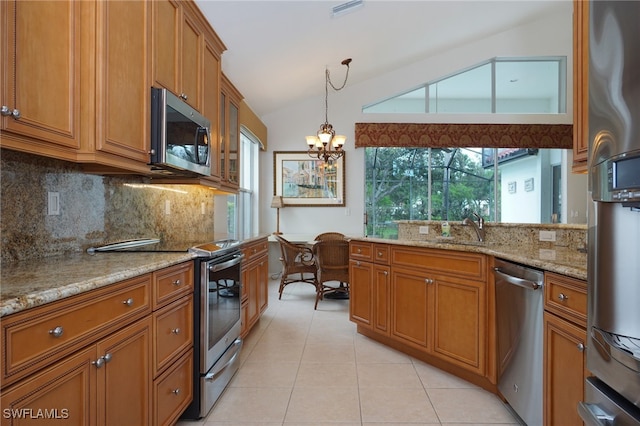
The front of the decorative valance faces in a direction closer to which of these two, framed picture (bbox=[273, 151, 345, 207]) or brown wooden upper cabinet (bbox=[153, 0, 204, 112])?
the brown wooden upper cabinet

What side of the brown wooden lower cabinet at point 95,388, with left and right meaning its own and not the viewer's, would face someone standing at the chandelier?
left

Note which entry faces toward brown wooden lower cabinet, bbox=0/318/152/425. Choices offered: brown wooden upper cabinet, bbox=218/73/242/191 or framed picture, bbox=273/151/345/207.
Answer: the framed picture

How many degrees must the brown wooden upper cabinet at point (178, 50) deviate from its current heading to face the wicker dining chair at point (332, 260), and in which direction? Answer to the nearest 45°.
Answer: approximately 90° to its left

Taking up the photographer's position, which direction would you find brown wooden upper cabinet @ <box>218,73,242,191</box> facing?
facing to the right of the viewer

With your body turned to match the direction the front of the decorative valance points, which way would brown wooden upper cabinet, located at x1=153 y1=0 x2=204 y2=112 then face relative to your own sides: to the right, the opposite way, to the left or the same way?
to the left

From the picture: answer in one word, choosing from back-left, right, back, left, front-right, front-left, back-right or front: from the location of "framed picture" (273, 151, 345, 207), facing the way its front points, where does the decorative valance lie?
left

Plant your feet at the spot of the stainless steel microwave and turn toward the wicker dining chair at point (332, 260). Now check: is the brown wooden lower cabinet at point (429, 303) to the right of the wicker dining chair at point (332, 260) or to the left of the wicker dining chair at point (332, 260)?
right

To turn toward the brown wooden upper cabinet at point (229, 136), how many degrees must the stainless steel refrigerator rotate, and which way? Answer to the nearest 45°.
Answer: approximately 45° to its right

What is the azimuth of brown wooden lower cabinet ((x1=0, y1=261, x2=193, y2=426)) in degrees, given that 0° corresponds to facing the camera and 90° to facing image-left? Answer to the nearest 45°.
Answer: approximately 315°

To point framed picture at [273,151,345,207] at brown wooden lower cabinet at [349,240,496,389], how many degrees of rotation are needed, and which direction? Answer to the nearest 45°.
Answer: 0° — it already faces it

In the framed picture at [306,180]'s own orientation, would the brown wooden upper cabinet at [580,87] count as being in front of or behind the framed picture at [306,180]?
in front
